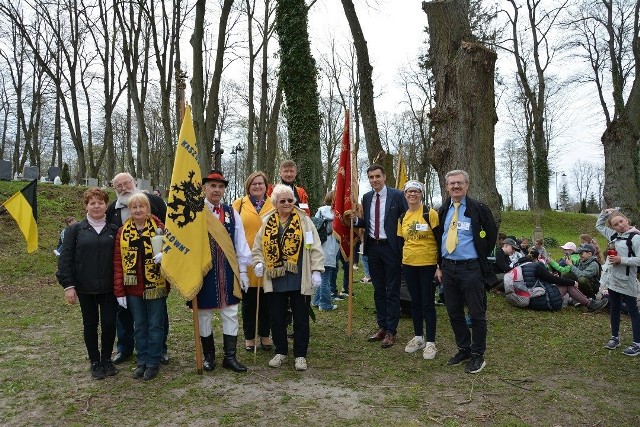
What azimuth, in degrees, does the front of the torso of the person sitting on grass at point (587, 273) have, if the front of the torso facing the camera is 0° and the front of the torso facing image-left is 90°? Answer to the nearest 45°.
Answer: approximately 90°

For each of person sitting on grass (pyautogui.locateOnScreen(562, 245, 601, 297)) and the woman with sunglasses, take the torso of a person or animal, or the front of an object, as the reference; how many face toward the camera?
1

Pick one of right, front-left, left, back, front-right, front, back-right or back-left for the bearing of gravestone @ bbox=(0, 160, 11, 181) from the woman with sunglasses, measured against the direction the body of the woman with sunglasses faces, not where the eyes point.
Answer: back-right

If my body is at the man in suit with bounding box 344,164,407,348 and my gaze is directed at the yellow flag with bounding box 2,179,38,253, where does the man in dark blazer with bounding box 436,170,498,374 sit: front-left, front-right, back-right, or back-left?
back-left

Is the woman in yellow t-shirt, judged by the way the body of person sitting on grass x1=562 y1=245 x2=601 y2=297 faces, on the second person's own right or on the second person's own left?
on the second person's own left

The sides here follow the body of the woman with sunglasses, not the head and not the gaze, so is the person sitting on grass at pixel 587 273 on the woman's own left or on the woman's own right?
on the woman's own left

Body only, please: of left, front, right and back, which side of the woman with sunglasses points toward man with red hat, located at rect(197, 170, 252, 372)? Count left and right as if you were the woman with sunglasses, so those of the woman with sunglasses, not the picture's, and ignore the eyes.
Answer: right

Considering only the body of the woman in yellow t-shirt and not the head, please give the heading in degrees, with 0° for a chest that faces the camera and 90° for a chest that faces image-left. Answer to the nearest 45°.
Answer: approximately 45°
